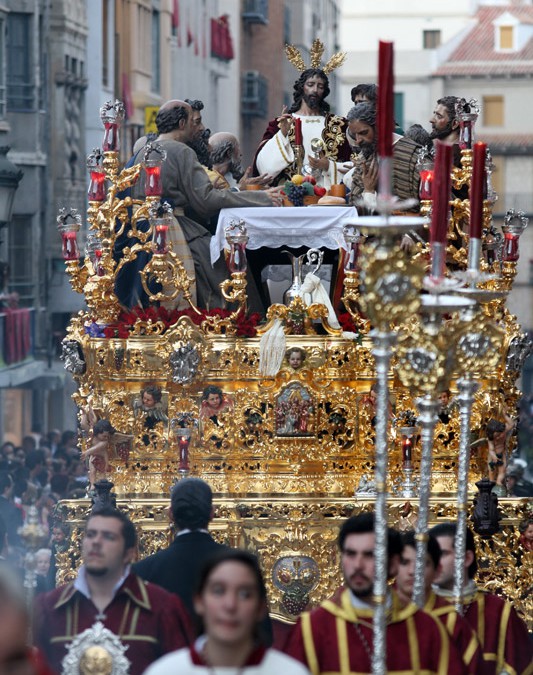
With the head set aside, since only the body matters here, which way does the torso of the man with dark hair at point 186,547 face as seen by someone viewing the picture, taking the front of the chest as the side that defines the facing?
away from the camera

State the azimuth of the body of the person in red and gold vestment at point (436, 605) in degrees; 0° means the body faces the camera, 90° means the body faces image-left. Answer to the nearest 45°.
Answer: approximately 45°

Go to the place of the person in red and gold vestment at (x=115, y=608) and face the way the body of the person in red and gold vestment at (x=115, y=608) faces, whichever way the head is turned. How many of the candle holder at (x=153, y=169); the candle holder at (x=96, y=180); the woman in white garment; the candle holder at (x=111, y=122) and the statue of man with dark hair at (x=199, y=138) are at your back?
4

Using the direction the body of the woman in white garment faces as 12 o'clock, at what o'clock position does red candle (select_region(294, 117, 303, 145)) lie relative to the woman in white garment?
The red candle is roughly at 6 o'clock from the woman in white garment.

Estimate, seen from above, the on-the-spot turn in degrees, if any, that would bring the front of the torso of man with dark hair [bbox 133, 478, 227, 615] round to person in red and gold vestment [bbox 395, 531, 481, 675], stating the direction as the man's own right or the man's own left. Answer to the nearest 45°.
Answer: approximately 135° to the man's own right

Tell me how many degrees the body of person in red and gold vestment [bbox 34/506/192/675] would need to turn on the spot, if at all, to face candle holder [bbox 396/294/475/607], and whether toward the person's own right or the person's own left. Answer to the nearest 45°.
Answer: approximately 90° to the person's own left

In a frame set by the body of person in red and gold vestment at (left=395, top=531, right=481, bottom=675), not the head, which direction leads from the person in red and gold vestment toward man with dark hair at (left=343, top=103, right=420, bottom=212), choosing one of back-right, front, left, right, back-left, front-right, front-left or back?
back-right

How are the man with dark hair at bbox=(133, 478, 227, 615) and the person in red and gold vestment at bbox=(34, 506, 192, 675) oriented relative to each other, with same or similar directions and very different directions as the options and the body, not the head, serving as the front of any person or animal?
very different directions

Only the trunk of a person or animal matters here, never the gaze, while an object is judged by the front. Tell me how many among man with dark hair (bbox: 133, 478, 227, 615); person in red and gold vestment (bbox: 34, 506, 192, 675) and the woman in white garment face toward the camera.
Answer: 2

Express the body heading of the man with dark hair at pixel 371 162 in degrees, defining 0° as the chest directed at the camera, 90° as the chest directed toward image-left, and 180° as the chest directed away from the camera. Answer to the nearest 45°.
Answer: approximately 45°

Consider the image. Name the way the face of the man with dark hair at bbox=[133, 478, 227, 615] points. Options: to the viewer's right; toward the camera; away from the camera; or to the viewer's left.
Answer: away from the camera

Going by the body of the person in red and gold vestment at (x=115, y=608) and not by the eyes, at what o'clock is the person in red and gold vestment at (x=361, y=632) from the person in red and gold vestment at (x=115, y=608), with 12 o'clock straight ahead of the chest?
the person in red and gold vestment at (x=361, y=632) is roughly at 10 o'clock from the person in red and gold vestment at (x=115, y=608).

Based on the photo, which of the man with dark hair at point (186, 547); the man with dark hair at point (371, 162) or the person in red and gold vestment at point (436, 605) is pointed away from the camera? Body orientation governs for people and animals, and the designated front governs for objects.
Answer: the man with dark hair at point (186, 547)
